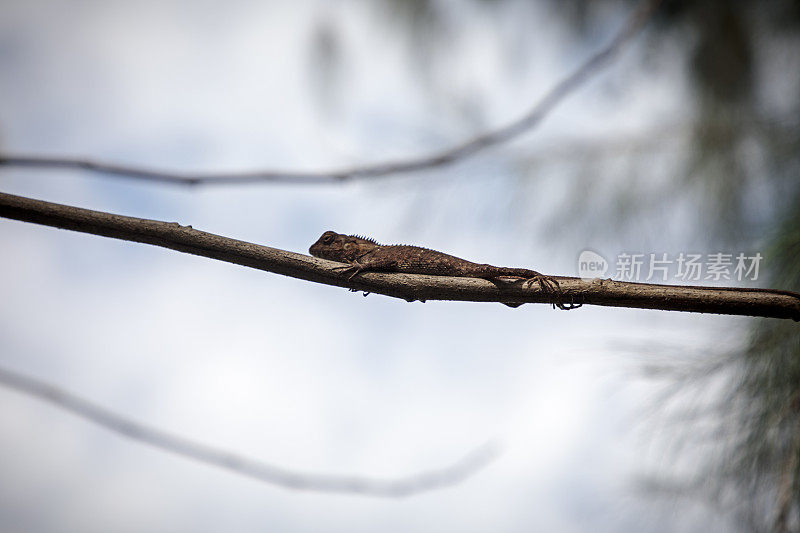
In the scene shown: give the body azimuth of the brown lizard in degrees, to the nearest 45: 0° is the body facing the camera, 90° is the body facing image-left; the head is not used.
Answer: approximately 90°
